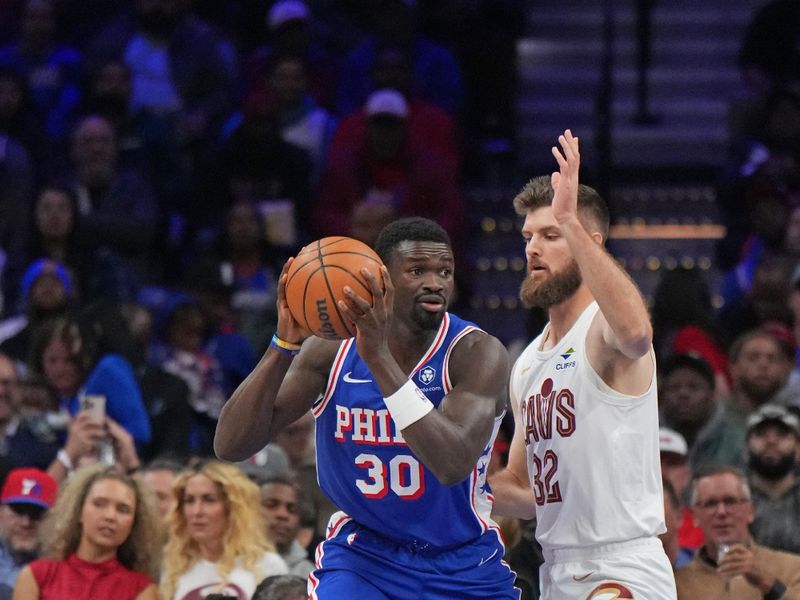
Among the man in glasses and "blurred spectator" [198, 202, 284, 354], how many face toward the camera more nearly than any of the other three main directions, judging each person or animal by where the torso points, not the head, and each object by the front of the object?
2

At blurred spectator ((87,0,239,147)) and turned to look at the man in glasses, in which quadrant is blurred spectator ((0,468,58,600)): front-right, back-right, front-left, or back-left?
front-right

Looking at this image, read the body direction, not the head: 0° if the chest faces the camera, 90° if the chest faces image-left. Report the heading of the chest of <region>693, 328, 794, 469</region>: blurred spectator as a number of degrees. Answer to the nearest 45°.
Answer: approximately 0°

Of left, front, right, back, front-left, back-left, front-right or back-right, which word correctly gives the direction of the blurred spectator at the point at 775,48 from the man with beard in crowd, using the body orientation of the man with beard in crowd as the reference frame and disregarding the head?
back

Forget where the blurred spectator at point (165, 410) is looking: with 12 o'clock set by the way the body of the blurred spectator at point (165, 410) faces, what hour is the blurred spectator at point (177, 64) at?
the blurred spectator at point (177, 64) is roughly at 6 o'clock from the blurred spectator at point (165, 410).

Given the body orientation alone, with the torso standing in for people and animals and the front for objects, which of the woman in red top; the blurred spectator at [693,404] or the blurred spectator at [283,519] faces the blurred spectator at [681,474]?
the blurred spectator at [693,404]

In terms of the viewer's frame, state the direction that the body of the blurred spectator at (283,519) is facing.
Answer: toward the camera

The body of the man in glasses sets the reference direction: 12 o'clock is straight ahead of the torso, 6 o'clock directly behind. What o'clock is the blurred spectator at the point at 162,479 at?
The blurred spectator is roughly at 3 o'clock from the man in glasses.

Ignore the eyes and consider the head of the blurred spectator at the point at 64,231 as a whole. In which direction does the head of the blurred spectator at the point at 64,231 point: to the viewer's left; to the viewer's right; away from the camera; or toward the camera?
toward the camera

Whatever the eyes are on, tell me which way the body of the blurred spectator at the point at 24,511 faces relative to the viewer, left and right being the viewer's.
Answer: facing the viewer

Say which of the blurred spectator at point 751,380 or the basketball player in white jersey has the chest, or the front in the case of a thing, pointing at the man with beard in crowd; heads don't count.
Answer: the blurred spectator

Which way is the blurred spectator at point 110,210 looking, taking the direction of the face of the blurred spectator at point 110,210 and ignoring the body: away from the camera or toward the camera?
toward the camera

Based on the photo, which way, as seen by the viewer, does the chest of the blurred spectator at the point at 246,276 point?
toward the camera

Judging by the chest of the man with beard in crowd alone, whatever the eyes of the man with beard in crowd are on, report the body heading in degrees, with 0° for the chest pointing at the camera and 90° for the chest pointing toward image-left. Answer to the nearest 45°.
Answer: approximately 0°

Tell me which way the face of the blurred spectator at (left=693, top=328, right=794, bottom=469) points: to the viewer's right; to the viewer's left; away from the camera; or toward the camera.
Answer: toward the camera

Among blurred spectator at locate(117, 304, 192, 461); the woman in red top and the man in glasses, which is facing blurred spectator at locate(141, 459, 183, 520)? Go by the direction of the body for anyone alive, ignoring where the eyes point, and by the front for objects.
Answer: blurred spectator at locate(117, 304, 192, 461)

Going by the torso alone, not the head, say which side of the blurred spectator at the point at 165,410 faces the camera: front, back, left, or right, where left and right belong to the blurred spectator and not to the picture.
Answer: front

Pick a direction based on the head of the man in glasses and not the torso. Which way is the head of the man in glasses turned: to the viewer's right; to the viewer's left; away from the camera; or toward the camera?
toward the camera

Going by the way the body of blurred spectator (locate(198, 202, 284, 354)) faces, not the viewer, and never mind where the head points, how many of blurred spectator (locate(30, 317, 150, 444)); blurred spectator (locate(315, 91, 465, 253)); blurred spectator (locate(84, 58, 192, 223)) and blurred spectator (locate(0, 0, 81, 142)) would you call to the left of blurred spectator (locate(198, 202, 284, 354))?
1
